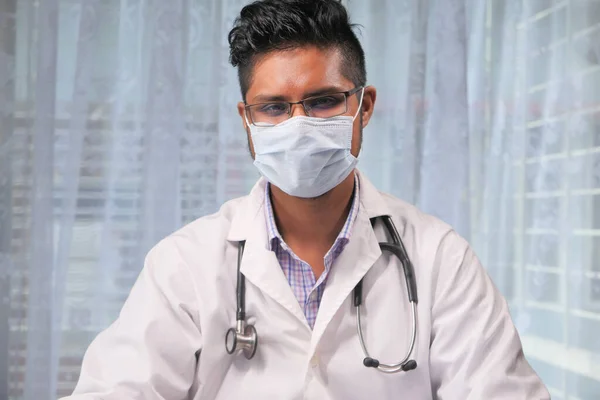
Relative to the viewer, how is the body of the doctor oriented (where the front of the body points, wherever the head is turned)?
toward the camera

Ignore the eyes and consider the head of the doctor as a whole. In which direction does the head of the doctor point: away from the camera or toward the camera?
toward the camera
